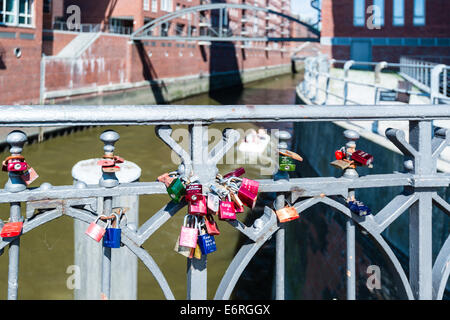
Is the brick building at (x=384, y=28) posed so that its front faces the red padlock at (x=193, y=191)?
yes

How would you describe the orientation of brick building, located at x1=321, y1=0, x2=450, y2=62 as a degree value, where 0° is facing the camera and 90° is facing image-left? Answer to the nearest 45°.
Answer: approximately 0°

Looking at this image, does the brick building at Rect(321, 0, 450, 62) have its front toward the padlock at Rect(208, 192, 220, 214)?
yes

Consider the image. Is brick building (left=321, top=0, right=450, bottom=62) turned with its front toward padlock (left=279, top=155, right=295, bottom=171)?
yes

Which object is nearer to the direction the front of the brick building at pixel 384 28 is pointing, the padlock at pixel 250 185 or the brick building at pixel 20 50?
the padlock

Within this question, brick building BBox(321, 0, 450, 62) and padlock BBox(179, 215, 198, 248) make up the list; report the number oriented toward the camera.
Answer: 2

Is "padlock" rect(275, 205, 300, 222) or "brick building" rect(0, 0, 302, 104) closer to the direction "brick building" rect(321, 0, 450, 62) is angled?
the padlock

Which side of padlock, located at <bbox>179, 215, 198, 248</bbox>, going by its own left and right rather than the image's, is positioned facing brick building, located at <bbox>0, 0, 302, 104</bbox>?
back

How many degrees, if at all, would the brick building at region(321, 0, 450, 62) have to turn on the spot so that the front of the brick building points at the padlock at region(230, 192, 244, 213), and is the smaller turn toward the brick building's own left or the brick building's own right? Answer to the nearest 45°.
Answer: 0° — it already faces it

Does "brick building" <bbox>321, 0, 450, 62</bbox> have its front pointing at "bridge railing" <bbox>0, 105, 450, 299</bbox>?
yes
